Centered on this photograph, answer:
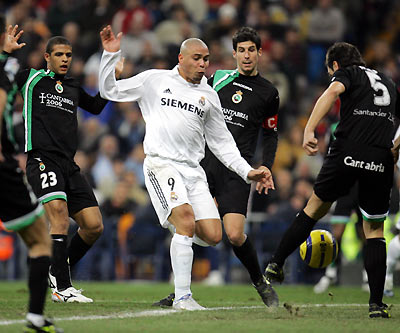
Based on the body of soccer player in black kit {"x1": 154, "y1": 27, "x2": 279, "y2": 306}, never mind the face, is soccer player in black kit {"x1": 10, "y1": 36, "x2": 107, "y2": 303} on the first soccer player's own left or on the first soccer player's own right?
on the first soccer player's own right

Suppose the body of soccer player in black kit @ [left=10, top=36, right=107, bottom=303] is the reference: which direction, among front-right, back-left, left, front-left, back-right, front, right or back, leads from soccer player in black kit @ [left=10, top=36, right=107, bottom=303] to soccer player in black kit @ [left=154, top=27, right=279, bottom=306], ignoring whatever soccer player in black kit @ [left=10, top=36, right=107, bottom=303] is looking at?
front-left

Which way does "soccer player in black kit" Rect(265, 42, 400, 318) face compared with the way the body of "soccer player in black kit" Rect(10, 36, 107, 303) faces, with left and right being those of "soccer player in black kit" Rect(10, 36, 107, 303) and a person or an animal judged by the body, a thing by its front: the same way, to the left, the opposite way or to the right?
the opposite way

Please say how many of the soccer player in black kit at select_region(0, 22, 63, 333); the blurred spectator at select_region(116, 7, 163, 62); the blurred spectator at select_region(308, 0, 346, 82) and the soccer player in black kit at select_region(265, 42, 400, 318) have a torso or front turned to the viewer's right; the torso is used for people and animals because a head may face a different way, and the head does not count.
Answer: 1

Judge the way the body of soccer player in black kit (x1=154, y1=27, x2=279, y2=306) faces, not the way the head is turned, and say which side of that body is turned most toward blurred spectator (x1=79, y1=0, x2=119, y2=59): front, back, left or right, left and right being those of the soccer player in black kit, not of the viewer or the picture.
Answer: back

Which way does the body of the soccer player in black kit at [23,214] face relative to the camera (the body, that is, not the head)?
to the viewer's right

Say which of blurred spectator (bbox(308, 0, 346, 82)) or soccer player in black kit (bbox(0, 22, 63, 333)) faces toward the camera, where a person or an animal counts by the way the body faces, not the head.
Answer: the blurred spectator

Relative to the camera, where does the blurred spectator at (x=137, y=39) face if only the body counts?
toward the camera

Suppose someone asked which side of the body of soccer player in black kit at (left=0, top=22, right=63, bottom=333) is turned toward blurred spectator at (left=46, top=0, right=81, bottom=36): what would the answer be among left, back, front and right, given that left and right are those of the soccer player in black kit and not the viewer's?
left

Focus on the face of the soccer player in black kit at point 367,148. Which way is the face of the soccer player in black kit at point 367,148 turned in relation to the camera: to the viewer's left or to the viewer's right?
to the viewer's left

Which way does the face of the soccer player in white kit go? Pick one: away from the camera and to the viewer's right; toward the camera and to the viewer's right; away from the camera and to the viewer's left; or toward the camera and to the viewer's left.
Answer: toward the camera and to the viewer's right

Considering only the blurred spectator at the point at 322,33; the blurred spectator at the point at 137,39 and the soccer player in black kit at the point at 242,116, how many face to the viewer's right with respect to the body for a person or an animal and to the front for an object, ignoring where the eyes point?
0

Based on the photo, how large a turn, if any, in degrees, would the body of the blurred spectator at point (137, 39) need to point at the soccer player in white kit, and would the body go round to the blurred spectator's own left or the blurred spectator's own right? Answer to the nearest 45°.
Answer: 0° — they already face them

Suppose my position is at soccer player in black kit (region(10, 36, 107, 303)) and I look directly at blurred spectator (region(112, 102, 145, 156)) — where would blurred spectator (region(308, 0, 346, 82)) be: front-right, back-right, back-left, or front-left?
front-right

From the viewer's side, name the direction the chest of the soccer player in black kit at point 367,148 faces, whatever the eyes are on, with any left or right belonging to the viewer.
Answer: facing away from the viewer and to the left of the viewer

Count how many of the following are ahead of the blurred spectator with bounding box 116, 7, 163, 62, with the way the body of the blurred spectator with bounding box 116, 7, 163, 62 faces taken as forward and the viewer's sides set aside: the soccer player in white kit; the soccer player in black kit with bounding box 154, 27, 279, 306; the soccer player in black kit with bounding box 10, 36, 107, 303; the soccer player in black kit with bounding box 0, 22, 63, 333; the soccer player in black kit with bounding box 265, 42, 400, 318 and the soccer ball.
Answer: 6
